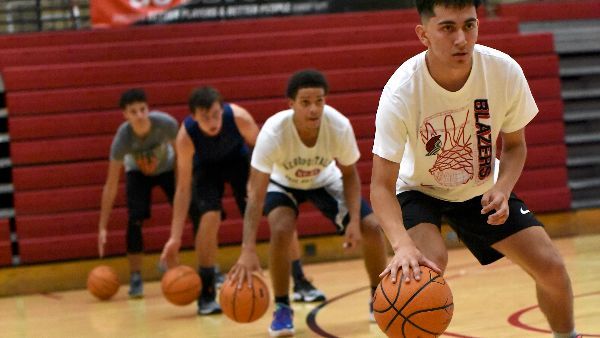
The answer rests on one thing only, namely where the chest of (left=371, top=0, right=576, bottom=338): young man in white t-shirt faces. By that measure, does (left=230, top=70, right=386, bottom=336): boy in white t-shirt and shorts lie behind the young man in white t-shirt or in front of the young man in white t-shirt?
behind

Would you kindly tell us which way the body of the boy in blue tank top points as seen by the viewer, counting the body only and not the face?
toward the camera

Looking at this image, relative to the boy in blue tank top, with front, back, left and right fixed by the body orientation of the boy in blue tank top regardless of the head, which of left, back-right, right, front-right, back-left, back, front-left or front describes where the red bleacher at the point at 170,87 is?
back

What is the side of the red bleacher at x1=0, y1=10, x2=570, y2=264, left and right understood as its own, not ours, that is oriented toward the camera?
front

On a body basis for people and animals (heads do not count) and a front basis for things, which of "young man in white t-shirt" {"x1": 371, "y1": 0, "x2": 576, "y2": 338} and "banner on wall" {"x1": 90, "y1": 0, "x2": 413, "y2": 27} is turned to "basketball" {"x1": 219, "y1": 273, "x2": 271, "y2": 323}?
the banner on wall

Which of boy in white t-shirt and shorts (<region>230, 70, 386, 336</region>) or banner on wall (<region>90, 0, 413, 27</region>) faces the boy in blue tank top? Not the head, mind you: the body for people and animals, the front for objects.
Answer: the banner on wall

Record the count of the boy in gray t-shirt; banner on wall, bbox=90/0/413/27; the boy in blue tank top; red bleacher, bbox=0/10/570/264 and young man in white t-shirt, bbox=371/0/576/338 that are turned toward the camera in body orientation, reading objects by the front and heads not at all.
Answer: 5

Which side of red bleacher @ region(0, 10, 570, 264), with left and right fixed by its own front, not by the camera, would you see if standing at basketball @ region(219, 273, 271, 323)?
front

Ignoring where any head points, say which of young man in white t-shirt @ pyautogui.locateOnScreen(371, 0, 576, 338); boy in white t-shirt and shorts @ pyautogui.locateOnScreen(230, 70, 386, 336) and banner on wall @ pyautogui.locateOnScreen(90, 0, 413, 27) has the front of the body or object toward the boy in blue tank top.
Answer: the banner on wall

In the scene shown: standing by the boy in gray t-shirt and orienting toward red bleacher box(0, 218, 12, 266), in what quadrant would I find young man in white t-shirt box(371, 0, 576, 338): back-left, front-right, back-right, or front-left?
back-left

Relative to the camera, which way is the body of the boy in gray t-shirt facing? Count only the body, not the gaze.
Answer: toward the camera

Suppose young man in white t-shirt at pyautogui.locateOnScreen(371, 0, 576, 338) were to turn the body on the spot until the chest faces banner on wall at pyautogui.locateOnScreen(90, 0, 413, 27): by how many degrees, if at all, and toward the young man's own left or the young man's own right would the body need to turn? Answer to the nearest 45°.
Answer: approximately 135° to the young man's own right

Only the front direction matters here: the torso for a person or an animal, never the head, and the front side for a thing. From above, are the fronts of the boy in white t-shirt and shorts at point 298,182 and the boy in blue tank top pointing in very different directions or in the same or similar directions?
same or similar directions

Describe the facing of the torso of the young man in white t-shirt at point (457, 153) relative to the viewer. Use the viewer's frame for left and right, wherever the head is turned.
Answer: facing the viewer
